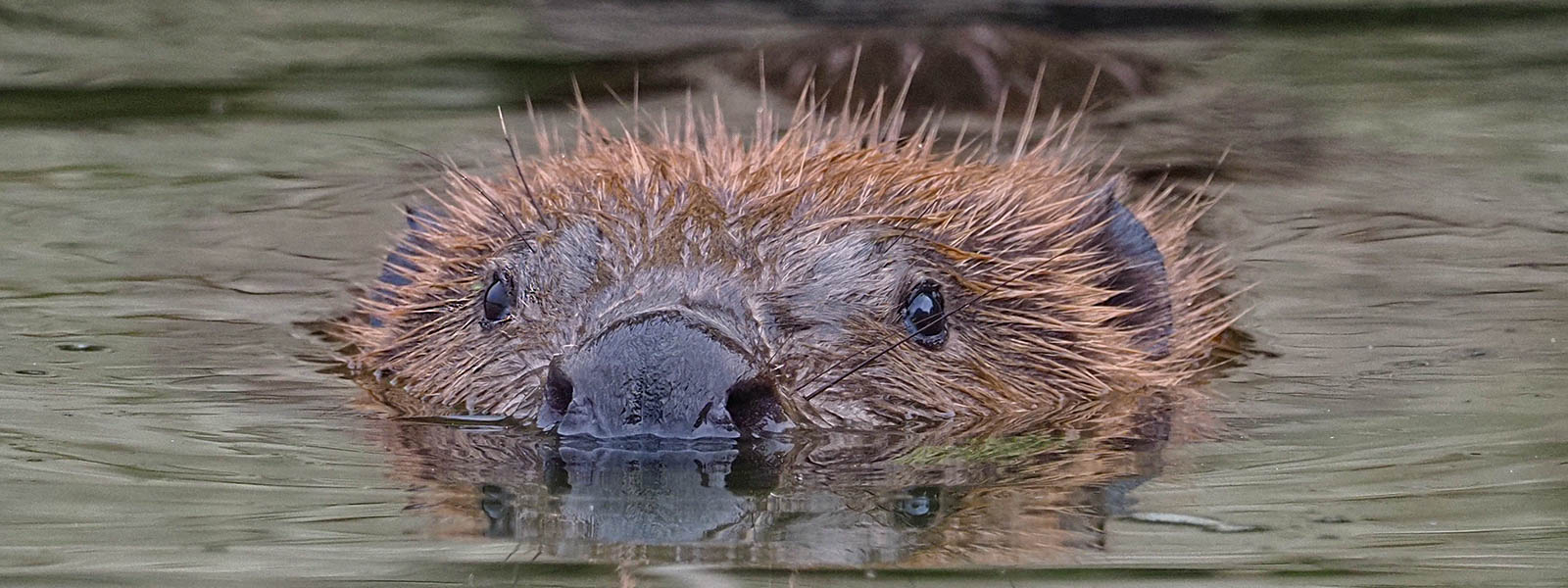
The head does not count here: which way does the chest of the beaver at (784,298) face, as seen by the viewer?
toward the camera
